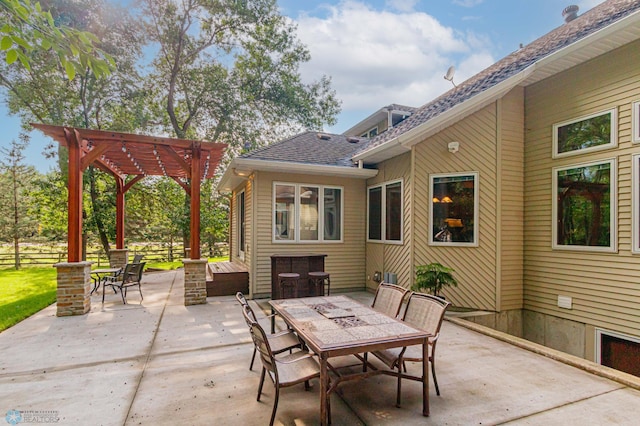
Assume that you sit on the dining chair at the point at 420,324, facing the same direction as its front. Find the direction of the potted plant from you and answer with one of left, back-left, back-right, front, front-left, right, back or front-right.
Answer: back-right

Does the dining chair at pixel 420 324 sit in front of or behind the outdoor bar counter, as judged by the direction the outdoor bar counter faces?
in front

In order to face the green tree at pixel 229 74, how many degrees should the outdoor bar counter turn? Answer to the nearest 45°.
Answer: approximately 180°

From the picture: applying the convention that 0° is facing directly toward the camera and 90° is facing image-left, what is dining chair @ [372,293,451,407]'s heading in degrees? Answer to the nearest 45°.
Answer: approximately 45°

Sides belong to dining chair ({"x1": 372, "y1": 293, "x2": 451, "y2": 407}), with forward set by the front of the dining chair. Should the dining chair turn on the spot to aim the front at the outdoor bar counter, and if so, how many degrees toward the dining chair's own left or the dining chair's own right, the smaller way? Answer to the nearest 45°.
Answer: approximately 90° to the dining chair's own right

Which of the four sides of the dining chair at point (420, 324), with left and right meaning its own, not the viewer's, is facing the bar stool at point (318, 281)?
right

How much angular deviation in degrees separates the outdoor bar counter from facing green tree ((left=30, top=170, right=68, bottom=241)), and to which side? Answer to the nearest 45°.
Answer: approximately 135° to its right

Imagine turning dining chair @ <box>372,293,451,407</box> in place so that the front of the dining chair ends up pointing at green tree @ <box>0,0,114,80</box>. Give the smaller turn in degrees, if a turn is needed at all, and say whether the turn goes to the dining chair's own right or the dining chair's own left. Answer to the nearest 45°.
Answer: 0° — it already faces it

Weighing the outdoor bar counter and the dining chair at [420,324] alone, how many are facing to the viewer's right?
0

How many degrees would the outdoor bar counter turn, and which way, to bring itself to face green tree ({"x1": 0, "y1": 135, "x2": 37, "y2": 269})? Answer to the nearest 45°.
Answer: approximately 135° to its right

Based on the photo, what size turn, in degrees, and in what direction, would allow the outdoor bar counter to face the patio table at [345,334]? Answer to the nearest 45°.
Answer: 0° — it already faces it

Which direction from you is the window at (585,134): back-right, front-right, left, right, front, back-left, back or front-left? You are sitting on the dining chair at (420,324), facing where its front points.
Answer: back

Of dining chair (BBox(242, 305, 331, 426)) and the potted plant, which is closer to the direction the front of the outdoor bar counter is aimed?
the dining chair
